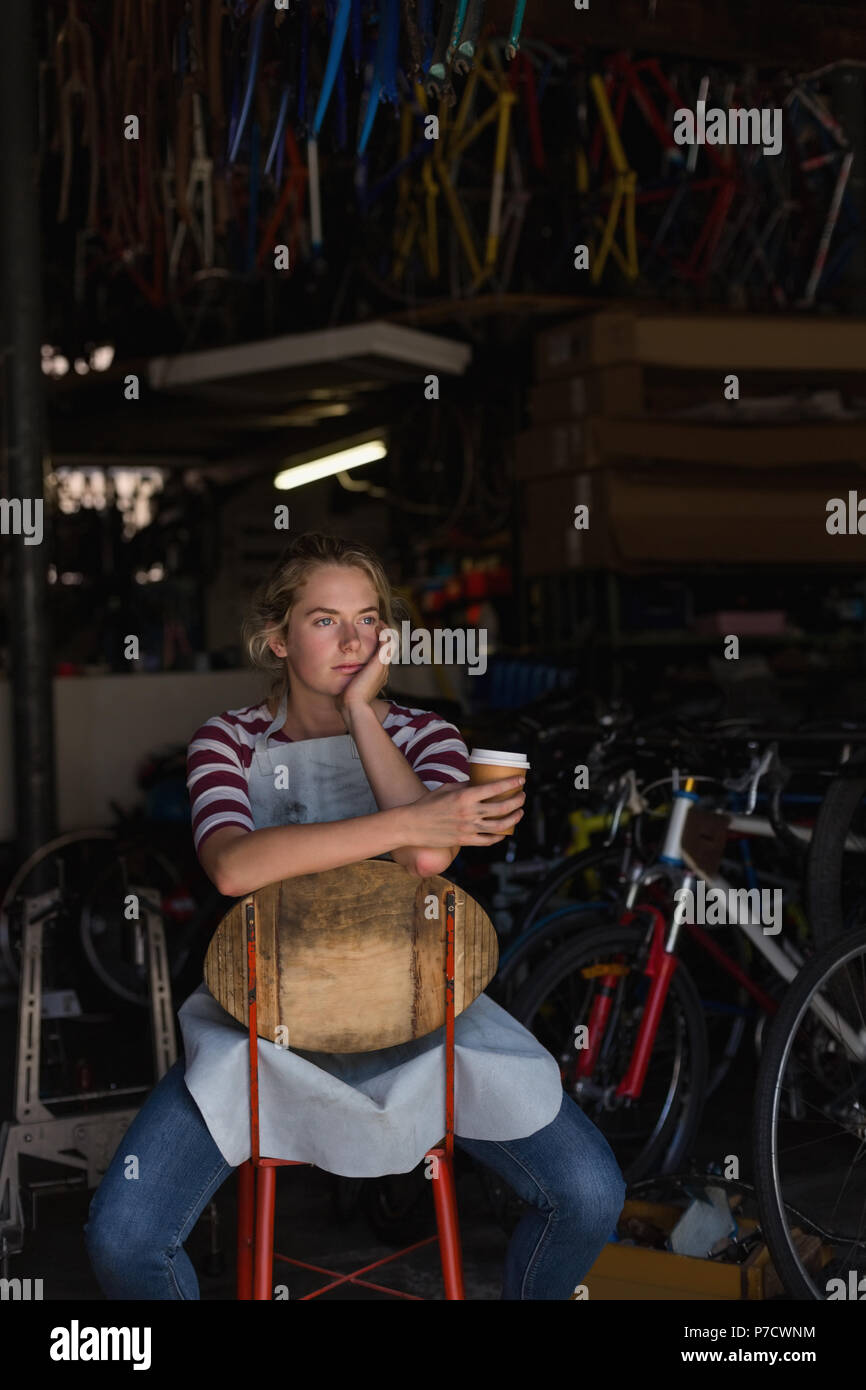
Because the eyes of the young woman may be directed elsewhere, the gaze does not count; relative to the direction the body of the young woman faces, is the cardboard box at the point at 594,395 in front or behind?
behind

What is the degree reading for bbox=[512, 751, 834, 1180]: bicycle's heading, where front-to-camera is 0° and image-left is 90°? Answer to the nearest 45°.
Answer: approximately 45°

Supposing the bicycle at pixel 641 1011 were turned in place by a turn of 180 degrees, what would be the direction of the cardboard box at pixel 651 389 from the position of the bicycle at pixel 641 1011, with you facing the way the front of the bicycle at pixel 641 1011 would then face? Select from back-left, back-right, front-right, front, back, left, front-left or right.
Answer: front-left

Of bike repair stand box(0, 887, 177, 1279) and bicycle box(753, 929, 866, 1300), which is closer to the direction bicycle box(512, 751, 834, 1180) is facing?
the bike repair stand

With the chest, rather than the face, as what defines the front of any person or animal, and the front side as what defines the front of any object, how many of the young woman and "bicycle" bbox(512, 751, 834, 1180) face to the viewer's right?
0

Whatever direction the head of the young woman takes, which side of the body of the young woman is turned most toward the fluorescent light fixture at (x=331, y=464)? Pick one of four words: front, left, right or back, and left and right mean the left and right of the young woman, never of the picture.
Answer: back

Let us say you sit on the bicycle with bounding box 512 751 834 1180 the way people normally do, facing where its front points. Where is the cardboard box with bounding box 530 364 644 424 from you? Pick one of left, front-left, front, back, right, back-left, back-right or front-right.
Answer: back-right

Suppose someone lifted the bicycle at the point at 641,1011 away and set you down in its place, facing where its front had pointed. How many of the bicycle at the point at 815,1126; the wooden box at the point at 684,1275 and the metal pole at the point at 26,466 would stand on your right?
1

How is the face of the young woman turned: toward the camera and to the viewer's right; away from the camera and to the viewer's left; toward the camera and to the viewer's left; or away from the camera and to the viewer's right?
toward the camera and to the viewer's right

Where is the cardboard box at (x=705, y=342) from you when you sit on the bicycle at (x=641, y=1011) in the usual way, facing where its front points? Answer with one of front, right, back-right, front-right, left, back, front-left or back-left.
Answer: back-right

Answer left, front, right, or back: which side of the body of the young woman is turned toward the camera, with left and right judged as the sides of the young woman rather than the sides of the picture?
front

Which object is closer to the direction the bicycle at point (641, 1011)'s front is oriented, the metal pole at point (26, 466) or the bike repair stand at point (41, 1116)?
the bike repair stand

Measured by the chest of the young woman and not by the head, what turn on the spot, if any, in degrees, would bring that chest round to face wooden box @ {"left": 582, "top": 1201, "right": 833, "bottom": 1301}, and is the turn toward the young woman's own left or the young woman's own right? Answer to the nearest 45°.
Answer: approximately 135° to the young woman's own left
